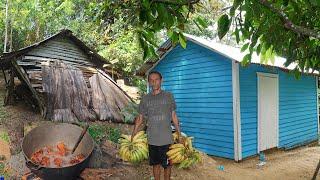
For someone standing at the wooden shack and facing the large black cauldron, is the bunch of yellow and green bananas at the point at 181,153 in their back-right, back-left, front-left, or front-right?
front-left

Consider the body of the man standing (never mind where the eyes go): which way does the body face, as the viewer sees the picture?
toward the camera

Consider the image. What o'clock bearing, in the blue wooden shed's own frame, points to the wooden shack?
The wooden shack is roughly at 4 o'clock from the blue wooden shed.

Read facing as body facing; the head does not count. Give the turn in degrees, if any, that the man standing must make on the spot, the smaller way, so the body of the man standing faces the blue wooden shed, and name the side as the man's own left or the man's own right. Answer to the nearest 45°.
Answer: approximately 135° to the man's own left

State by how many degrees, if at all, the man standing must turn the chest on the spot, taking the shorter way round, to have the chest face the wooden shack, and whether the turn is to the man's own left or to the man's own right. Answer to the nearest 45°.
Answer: approximately 135° to the man's own right

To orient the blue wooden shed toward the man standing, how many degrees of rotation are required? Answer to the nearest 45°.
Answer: approximately 45° to its right

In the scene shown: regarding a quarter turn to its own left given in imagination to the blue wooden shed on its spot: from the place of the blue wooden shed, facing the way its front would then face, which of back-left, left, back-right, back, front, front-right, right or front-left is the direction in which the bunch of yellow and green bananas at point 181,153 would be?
back-right

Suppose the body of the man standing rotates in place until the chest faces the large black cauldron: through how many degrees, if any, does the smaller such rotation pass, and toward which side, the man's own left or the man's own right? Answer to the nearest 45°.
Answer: approximately 90° to the man's own right

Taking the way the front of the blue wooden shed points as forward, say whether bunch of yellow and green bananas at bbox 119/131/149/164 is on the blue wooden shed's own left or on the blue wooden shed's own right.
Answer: on the blue wooden shed's own right
